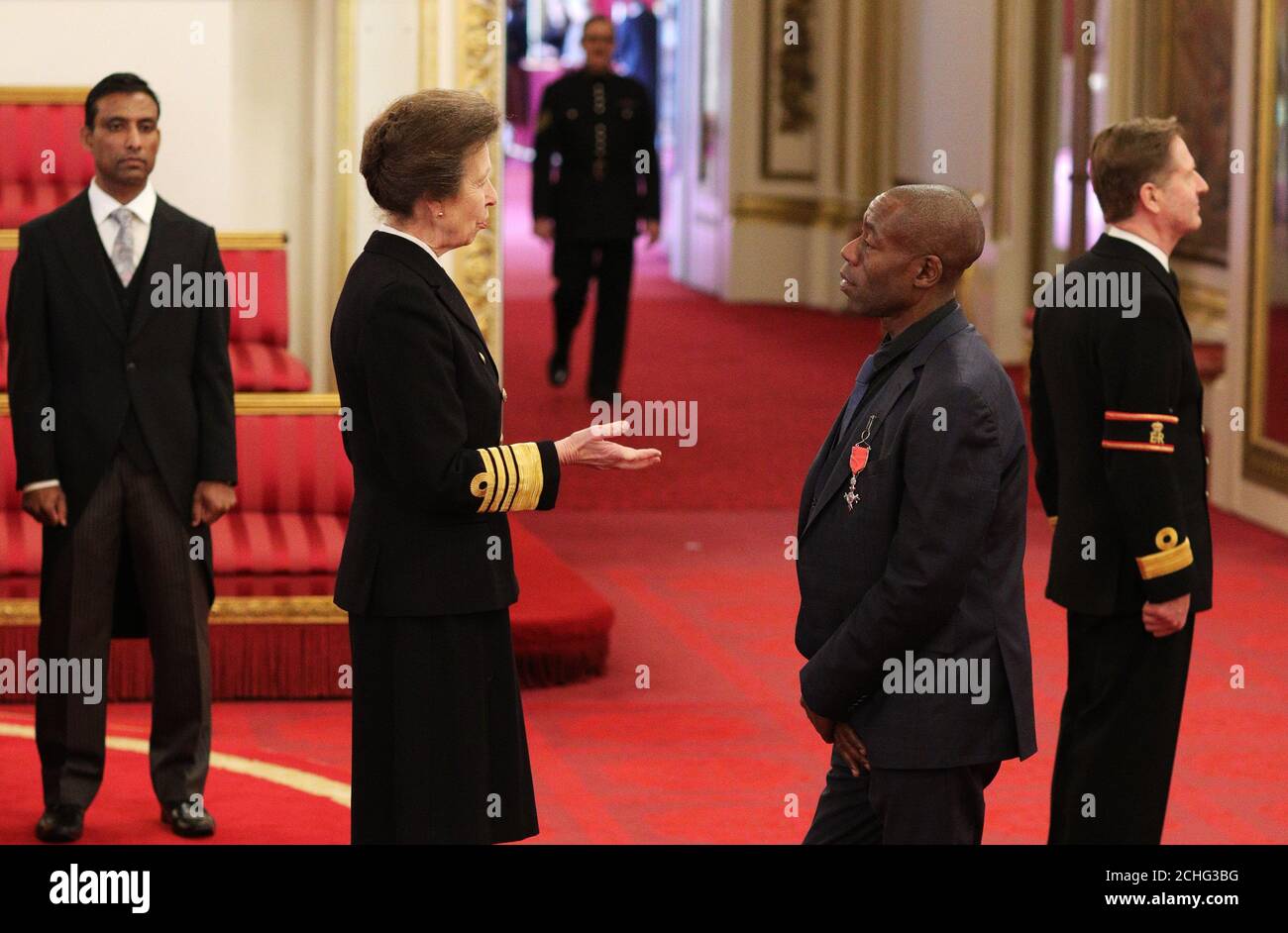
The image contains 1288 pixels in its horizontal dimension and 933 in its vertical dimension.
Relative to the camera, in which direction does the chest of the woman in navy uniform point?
to the viewer's right

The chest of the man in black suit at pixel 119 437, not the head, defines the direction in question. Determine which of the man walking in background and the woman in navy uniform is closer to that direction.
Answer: the woman in navy uniform

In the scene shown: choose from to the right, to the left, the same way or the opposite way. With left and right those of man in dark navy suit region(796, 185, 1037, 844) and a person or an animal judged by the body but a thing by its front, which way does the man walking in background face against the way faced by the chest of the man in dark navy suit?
to the left

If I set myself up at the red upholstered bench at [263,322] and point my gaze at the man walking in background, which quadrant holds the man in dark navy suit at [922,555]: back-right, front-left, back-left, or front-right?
back-right

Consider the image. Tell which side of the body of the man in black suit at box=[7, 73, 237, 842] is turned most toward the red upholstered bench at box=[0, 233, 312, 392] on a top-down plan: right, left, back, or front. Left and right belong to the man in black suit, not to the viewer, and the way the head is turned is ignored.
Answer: back

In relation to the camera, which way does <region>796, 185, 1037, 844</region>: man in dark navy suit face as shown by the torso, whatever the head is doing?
to the viewer's left

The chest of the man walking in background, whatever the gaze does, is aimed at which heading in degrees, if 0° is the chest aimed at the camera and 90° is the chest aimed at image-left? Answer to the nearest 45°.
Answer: approximately 0°

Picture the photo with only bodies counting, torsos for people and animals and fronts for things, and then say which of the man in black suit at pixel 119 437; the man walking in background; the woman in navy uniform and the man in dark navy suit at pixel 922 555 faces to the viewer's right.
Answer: the woman in navy uniform

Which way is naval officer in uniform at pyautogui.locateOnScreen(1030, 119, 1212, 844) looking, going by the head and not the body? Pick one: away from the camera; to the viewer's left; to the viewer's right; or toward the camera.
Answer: to the viewer's right

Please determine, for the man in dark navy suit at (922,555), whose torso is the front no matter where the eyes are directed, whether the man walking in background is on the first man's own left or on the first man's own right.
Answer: on the first man's own right

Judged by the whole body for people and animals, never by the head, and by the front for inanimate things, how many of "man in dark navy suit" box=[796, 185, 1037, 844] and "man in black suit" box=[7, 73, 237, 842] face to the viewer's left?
1
